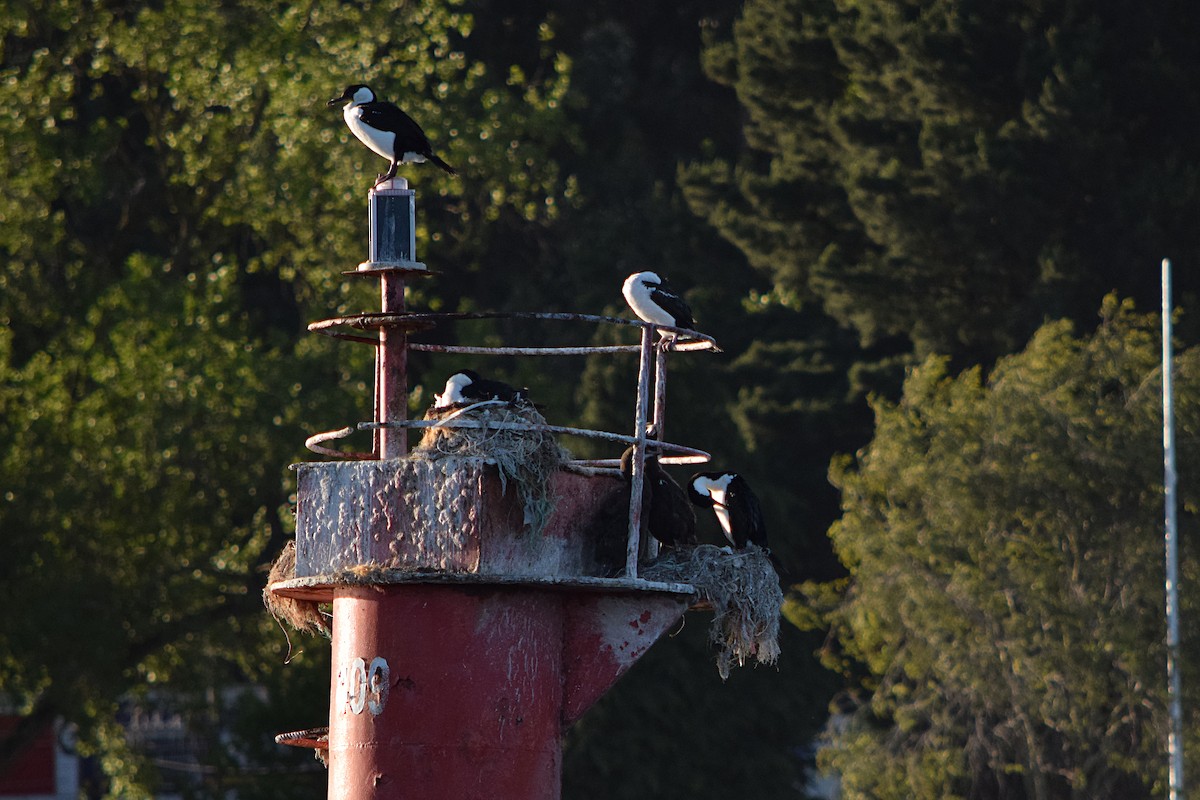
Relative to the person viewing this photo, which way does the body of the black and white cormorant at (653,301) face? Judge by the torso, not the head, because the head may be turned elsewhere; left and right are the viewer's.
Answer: facing to the left of the viewer

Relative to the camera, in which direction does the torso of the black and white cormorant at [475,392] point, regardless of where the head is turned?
to the viewer's left

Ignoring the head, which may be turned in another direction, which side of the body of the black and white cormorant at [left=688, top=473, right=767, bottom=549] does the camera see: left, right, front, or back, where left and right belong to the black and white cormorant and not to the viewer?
left

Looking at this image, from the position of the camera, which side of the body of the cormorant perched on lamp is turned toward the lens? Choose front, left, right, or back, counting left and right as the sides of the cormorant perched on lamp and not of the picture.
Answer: left
